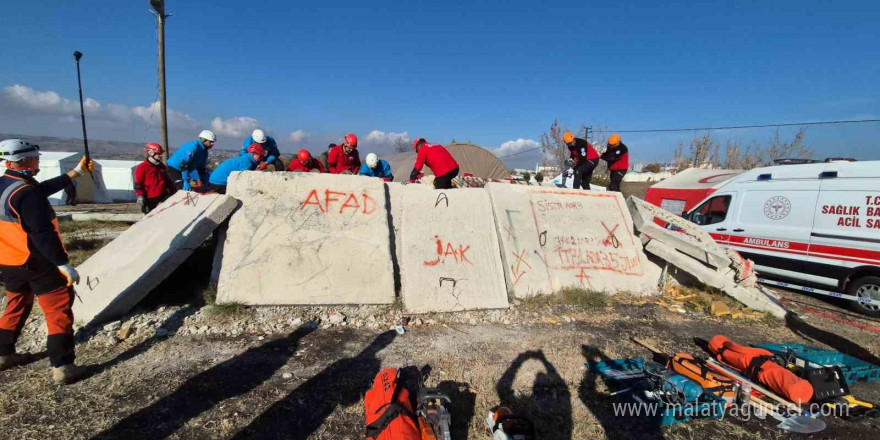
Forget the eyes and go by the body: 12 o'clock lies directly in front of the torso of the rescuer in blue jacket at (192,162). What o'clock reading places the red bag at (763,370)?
The red bag is roughly at 2 o'clock from the rescuer in blue jacket.

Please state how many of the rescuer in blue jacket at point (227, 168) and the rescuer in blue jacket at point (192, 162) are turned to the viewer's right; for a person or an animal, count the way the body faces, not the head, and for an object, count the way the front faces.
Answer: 2

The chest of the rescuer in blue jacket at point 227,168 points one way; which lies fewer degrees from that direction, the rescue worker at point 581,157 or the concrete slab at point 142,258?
the rescue worker

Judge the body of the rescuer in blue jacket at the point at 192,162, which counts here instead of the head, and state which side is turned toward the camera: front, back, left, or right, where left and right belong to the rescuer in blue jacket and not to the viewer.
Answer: right

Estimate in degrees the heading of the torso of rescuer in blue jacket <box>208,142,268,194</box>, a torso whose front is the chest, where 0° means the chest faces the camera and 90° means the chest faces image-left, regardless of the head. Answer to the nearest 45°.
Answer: approximately 270°

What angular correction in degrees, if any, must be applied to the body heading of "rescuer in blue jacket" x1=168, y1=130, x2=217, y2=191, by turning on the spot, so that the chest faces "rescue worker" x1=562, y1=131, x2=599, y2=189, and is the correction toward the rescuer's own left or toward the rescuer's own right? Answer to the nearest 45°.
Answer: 0° — they already face them

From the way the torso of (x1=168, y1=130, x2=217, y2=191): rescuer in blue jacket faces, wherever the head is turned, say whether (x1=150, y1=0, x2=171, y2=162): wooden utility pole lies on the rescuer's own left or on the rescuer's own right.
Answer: on the rescuer's own left

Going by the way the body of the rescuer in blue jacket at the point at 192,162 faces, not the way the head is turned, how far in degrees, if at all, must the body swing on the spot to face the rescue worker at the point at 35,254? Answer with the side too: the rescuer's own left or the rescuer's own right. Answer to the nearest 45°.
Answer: approximately 90° to the rescuer's own right

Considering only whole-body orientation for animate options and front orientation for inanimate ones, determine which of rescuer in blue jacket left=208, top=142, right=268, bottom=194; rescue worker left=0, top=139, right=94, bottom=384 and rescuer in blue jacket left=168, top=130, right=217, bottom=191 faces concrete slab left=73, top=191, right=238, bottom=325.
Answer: the rescue worker

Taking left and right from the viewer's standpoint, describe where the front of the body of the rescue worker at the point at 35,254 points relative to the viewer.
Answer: facing away from the viewer and to the right of the viewer

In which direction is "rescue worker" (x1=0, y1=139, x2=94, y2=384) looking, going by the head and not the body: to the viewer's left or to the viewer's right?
to the viewer's right
